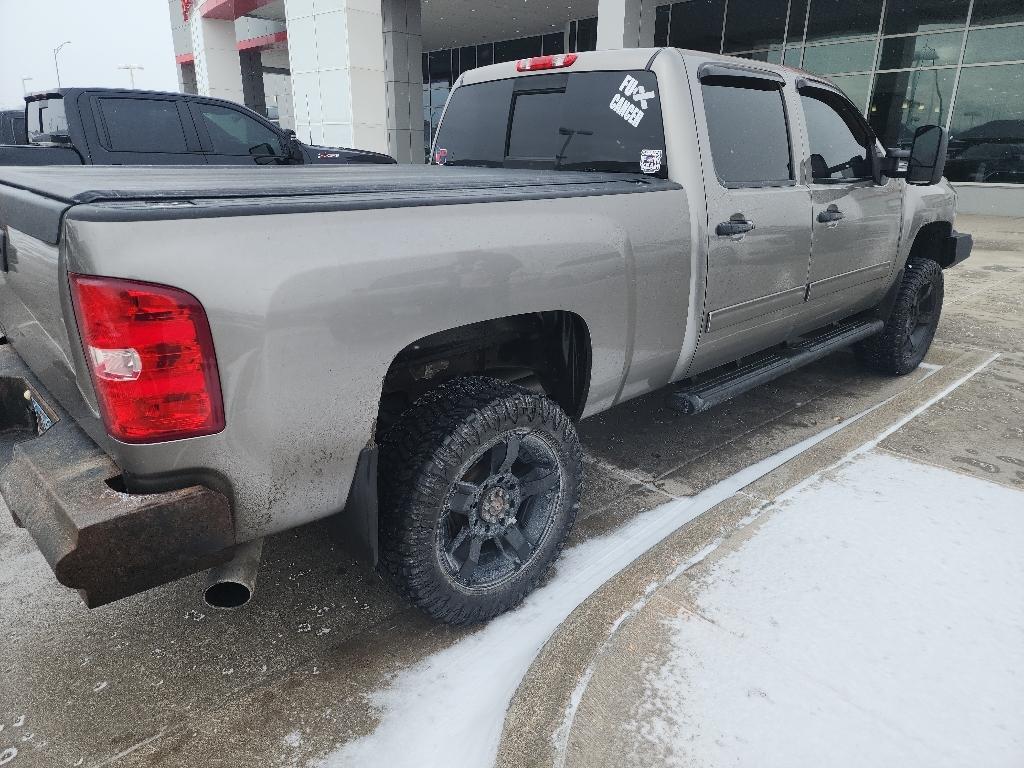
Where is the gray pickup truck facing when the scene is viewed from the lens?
facing away from the viewer and to the right of the viewer

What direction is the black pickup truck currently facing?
to the viewer's right

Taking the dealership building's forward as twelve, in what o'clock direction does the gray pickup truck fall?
The gray pickup truck is roughly at 11 o'clock from the dealership building.

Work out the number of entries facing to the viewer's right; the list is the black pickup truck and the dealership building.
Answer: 1

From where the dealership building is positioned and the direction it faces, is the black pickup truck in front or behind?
in front

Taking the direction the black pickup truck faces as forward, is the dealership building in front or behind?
in front

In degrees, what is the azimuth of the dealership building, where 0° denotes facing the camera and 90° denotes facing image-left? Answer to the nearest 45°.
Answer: approximately 45°

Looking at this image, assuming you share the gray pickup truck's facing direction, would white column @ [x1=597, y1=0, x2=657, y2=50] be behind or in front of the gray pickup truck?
in front

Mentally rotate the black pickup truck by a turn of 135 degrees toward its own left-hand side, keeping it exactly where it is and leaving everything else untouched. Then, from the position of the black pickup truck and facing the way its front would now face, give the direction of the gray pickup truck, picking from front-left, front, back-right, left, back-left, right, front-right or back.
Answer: back-left
